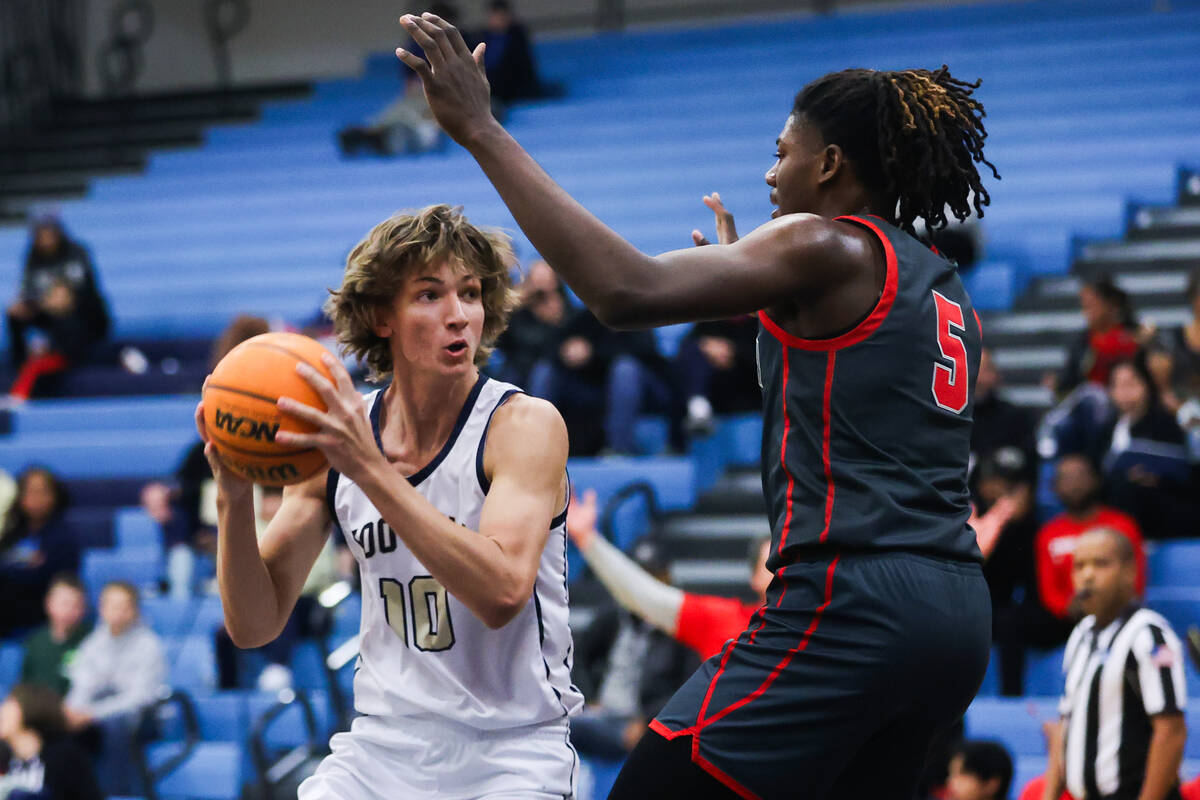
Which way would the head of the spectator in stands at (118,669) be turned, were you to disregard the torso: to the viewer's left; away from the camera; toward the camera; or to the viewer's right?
toward the camera

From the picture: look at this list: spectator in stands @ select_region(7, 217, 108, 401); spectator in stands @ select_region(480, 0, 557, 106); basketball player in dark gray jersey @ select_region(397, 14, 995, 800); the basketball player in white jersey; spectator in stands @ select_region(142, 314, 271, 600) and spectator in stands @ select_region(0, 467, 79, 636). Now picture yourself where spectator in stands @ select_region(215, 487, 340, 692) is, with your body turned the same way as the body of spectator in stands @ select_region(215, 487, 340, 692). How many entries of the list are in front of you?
2

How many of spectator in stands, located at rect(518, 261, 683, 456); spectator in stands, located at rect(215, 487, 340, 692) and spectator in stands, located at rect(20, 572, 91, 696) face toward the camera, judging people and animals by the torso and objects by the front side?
3

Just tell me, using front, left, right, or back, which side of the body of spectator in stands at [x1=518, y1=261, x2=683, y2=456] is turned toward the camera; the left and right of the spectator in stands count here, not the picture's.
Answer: front

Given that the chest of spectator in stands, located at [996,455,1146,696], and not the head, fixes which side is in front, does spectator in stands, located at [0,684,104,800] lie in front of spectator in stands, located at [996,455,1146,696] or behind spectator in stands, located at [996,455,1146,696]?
in front

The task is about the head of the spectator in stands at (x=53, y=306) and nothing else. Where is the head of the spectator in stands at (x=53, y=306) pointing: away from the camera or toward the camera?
toward the camera

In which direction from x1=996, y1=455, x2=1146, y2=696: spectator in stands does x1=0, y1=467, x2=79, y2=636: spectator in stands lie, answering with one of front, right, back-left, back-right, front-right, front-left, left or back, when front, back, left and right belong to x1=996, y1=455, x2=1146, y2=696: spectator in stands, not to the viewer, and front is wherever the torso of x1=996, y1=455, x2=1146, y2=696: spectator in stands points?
front-right

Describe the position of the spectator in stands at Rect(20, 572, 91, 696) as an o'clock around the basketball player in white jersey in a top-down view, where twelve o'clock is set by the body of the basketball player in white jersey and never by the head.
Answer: The spectator in stands is roughly at 4 o'clock from the basketball player in white jersey.

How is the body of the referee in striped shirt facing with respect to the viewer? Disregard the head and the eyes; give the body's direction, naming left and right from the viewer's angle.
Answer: facing the viewer and to the left of the viewer

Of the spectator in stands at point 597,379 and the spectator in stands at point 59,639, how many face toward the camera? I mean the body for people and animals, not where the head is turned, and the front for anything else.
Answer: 2

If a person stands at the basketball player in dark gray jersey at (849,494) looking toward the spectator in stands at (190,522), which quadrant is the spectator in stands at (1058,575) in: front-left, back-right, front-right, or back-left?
front-right

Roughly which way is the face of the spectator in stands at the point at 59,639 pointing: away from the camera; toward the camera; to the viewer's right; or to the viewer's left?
toward the camera

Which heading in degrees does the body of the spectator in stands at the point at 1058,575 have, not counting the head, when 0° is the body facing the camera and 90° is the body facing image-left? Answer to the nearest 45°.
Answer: approximately 45°

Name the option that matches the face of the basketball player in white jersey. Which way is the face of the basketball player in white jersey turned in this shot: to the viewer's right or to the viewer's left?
to the viewer's right

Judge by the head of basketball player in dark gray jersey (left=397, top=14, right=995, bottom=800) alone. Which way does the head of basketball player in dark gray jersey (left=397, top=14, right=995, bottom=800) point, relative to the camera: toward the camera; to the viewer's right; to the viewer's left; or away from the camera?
to the viewer's left

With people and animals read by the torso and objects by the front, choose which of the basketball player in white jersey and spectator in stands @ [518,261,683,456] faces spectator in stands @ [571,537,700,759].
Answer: spectator in stands @ [518,261,683,456]

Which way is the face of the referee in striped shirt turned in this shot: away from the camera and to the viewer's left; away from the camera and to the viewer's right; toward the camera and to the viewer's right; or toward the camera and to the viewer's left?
toward the camera and to the viewer's left

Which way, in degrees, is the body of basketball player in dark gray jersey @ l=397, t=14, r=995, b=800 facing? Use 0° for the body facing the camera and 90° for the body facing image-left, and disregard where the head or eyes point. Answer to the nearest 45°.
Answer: approximately 135°
